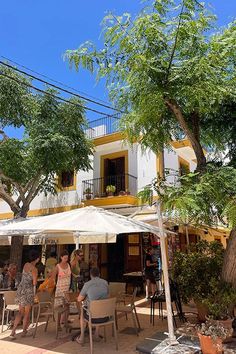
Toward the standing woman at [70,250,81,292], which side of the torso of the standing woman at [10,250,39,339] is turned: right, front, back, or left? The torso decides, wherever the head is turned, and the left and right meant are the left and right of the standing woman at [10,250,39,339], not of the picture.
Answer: front

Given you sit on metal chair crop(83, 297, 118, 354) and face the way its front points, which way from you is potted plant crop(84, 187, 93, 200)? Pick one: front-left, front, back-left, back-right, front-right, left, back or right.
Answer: front-right

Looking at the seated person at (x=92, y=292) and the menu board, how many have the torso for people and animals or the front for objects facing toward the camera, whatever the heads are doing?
1

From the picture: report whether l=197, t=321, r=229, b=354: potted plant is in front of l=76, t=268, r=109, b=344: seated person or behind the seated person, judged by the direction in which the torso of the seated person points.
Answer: behind

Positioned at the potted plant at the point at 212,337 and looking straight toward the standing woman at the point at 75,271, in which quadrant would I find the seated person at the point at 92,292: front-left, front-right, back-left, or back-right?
front-left

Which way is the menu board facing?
toward the camera

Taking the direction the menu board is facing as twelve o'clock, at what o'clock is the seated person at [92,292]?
The seated person is roughly at 12 o'clock from the menu board.

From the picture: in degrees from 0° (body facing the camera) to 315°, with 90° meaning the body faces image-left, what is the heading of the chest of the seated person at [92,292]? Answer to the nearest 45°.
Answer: approximately 135°

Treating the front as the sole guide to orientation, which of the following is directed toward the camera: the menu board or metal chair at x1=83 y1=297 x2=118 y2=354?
the menu board

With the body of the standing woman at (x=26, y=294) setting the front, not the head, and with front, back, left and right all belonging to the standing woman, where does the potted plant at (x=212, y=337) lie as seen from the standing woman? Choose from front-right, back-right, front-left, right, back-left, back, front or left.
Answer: right
